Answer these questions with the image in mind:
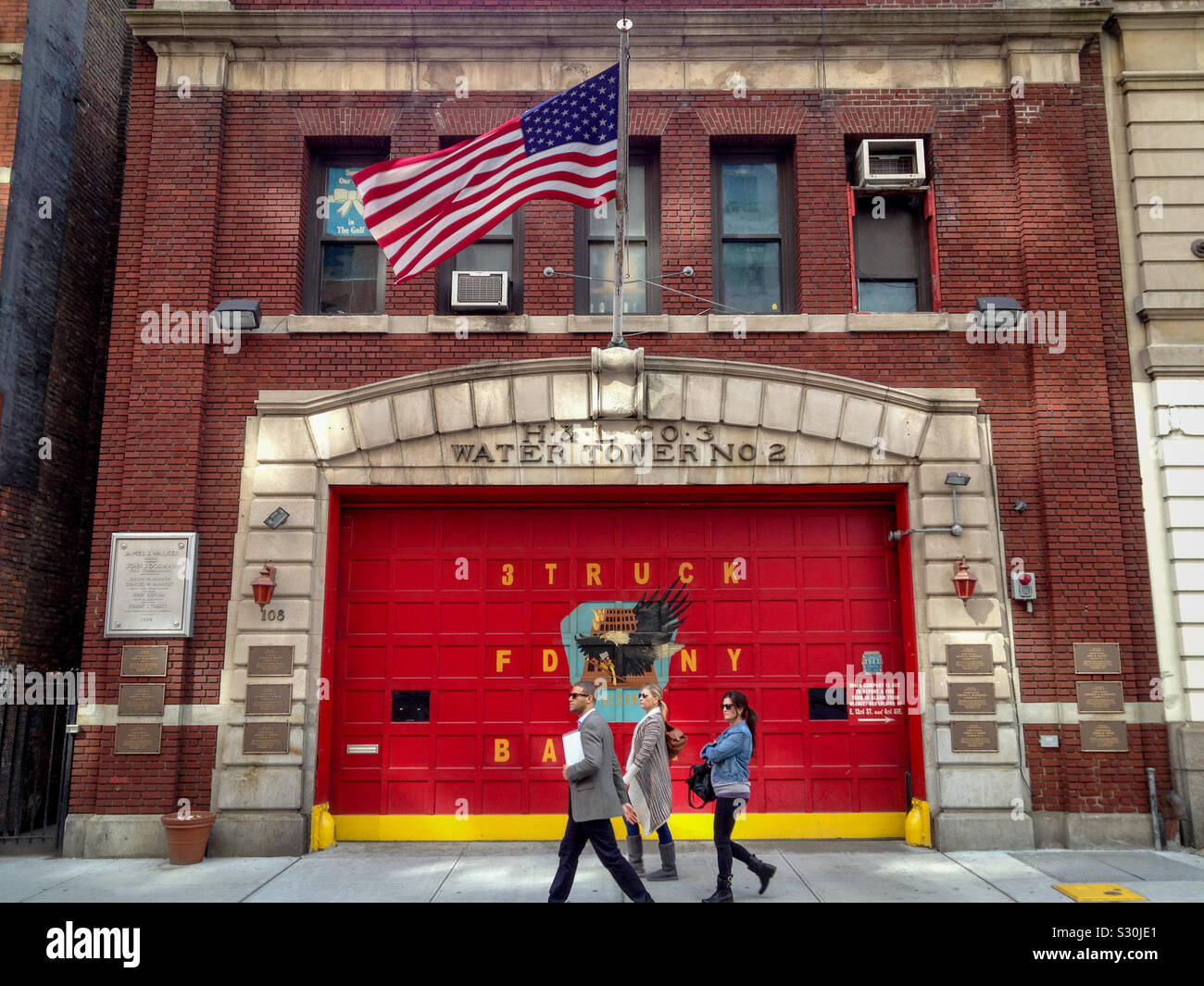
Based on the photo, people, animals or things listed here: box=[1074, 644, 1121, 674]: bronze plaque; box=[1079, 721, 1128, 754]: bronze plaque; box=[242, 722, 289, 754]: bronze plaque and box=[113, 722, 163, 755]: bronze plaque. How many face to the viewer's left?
0

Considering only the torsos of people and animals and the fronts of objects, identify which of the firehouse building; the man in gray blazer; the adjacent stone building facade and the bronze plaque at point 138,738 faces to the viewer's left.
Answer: the man in gray blazer

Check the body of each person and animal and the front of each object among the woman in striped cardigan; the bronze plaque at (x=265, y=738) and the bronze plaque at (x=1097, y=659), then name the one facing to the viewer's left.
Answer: the woman in striped cardigan

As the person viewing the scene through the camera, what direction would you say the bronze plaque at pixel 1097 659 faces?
facing the viewer

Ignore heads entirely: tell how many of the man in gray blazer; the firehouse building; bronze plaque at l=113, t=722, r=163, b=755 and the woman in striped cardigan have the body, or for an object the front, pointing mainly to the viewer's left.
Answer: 2

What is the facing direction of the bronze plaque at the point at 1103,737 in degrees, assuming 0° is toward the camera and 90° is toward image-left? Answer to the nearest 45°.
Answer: approximately 0°

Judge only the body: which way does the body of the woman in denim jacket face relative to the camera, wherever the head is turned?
to the viewer's left

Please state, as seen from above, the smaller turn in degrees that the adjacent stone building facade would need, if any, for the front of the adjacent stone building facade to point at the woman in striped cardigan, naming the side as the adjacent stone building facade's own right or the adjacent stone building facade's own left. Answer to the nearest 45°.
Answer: approximately 45° to the adjacent stone building facade's own right

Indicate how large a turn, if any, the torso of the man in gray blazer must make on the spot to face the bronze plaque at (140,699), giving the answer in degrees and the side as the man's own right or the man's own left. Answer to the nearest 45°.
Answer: approximately 45° to the man's own right

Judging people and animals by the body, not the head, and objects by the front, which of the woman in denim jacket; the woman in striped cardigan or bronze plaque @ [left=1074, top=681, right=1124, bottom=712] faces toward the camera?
the bronze plaque

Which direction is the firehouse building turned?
toward the camera

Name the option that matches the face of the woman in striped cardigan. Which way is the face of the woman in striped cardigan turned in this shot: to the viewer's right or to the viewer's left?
to the viewer's left
